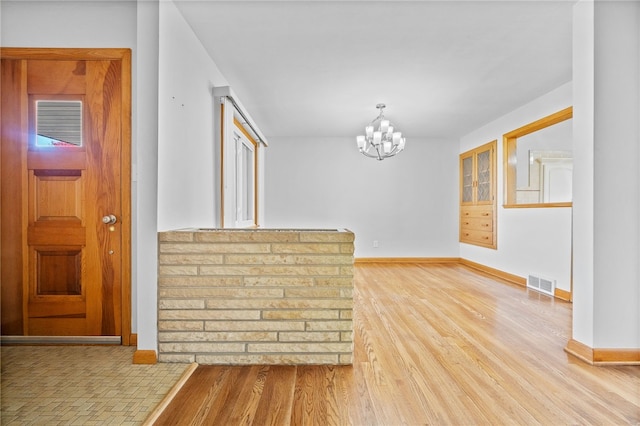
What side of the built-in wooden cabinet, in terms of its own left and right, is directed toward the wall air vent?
left

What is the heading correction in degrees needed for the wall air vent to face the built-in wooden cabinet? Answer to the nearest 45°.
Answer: approximately 90° to its right

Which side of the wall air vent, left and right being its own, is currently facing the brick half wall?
front

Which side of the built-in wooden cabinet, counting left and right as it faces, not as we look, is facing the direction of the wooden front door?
front

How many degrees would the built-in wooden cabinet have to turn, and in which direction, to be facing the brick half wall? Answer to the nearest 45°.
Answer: approximately 45° to its left

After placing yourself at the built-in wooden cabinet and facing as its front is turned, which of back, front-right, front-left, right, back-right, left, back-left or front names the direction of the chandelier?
front

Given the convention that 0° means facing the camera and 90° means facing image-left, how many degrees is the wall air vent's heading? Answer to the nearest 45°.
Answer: approximately 45°

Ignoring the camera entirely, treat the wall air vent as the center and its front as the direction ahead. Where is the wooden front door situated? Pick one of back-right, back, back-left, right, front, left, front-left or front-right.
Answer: front

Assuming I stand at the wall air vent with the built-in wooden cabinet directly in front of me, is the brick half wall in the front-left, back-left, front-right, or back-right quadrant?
back-left

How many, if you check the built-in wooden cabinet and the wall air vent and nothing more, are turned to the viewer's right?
0
